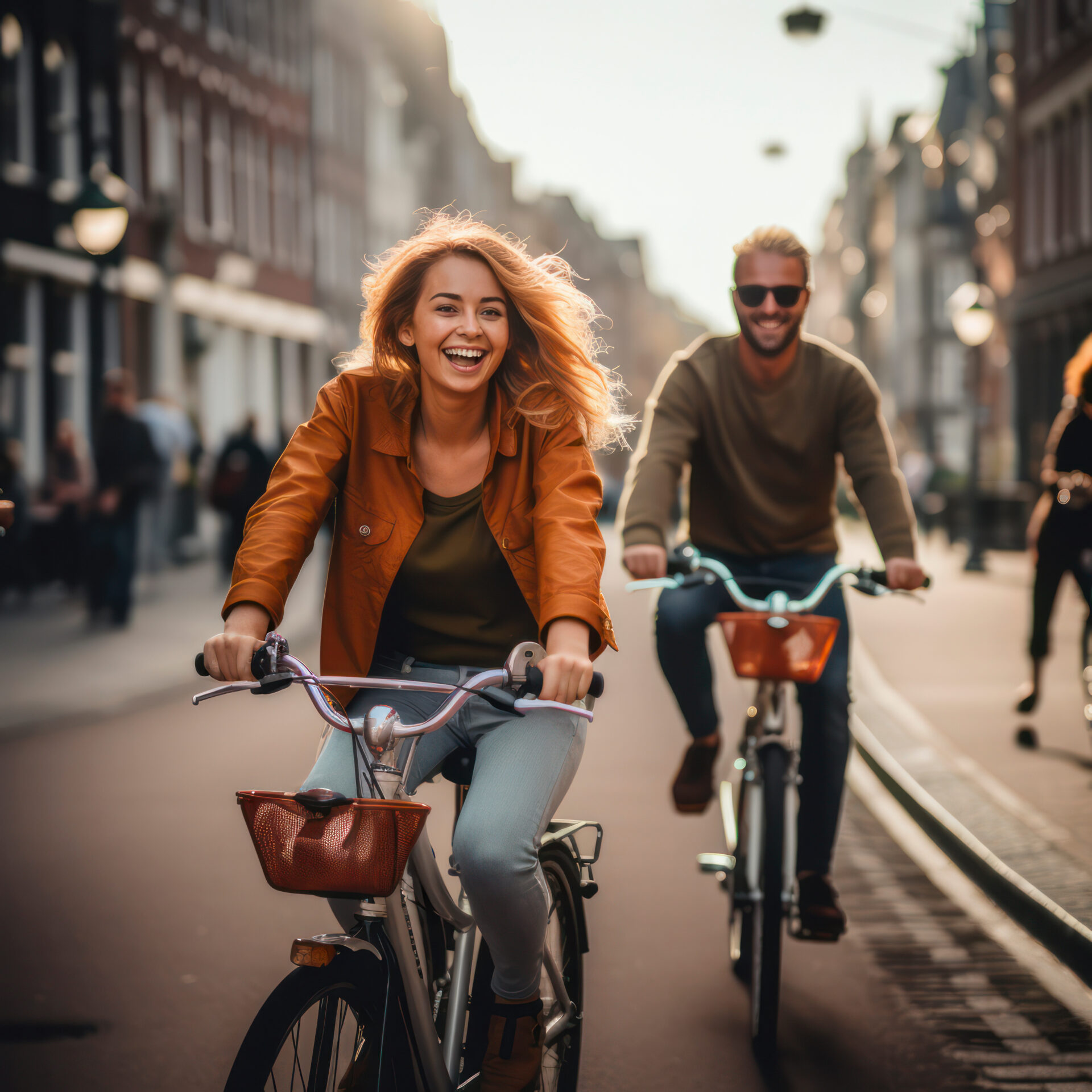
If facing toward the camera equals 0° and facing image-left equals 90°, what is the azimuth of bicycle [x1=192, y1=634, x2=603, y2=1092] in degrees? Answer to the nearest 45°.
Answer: approximately 45°

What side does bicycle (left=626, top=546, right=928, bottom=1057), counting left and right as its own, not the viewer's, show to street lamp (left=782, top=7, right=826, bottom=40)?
back

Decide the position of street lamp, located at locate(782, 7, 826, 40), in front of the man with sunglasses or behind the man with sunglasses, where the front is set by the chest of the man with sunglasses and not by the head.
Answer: behind

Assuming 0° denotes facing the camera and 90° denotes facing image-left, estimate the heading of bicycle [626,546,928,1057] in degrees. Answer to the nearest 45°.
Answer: approximately 0°

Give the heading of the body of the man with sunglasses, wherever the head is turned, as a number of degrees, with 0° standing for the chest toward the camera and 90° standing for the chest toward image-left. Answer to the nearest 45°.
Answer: approximately 0°
